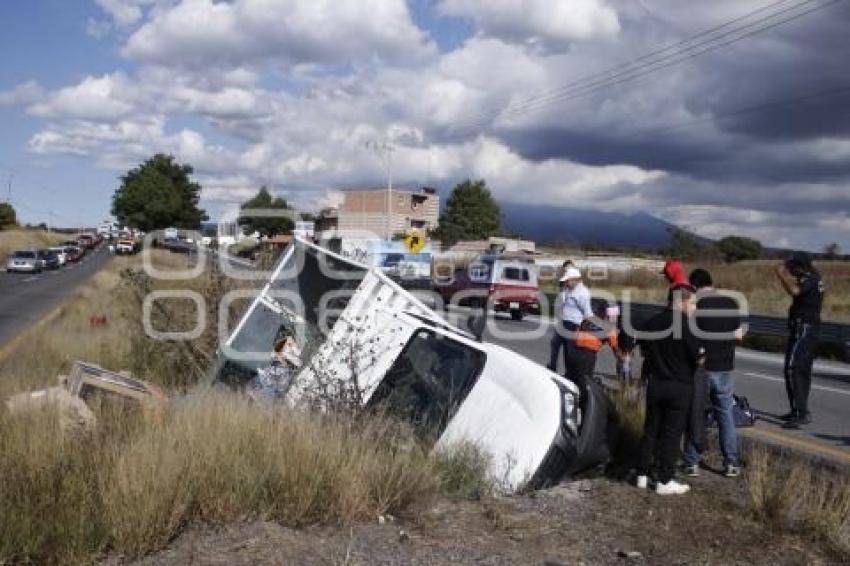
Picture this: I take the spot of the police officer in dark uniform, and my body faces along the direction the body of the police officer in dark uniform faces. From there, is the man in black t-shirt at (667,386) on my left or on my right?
on my left

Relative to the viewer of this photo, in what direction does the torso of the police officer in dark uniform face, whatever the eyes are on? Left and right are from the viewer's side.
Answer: facing to the left of the viewer

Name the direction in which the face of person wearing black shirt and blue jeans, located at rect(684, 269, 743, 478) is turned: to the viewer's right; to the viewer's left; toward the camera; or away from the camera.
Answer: away from the camera

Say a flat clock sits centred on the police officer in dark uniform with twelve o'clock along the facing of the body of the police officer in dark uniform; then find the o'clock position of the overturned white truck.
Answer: The overturned white truck is roughly at 10 o'clock from the police officer in dark uniform.

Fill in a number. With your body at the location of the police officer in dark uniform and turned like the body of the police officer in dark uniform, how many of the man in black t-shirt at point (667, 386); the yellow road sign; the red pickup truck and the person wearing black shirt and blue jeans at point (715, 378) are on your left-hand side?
2

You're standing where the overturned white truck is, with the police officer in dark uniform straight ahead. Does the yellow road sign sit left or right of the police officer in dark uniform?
left

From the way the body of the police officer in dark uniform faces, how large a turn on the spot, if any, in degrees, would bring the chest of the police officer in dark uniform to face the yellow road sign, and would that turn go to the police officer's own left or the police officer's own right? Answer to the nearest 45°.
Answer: approximately 45° to the police officer's own right
